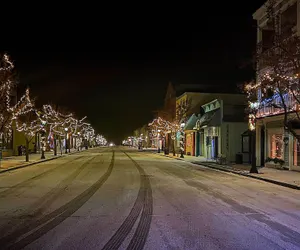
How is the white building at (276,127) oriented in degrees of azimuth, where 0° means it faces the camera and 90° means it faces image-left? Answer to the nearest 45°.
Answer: approximately 45°

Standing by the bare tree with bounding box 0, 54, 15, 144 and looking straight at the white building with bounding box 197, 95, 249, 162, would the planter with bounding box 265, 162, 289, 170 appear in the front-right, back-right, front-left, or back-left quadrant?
front-right

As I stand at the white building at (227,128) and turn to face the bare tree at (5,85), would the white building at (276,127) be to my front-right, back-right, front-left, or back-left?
front-left

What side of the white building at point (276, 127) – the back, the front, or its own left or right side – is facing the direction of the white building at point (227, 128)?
right

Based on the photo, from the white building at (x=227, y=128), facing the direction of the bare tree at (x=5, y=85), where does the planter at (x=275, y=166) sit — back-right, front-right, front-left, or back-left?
front-left

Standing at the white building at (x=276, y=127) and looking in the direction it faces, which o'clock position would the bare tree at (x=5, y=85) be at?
The bare tree is roughly at 1 o'clock from the white building.

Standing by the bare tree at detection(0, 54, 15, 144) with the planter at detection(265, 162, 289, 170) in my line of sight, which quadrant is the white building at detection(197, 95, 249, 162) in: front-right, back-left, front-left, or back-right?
front-left

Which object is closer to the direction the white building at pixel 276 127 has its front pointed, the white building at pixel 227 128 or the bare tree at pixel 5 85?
the bare tree

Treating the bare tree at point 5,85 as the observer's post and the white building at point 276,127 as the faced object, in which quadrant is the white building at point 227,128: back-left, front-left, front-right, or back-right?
front-left
